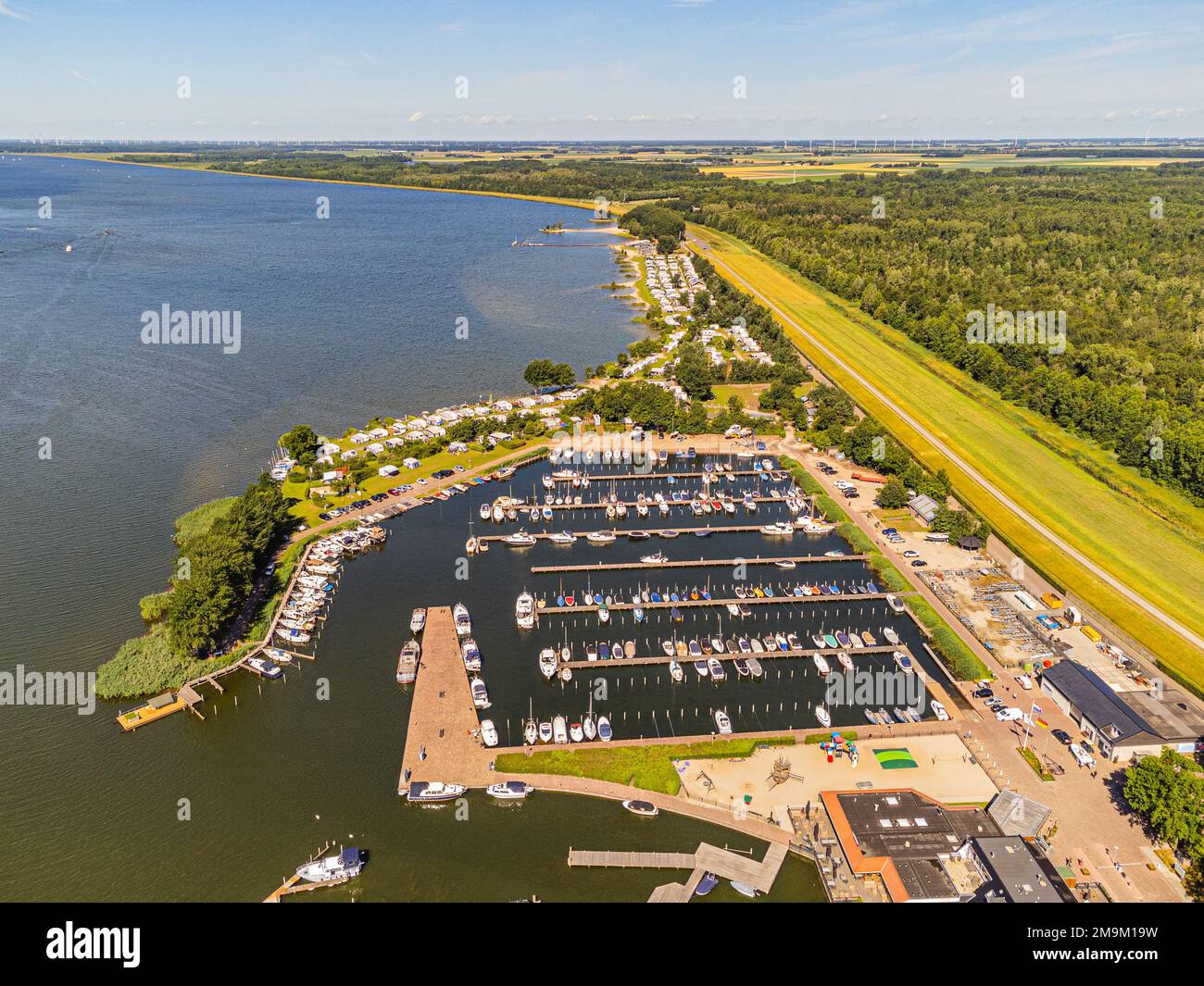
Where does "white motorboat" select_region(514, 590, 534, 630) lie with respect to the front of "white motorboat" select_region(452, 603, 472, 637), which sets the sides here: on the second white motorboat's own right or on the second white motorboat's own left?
on the second white motorboat's own right

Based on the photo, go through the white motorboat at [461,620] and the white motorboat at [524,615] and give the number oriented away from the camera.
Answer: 2

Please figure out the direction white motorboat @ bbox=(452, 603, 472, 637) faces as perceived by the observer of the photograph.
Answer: facing away from the viewer

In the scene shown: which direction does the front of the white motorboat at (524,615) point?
away from the camera

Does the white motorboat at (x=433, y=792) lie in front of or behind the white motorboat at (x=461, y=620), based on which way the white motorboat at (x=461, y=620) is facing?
behind

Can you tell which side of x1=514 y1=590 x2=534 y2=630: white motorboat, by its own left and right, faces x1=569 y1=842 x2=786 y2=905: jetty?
back

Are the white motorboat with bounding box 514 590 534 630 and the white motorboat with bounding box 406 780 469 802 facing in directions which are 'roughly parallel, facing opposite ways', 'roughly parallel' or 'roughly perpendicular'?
roughly perpendicular
